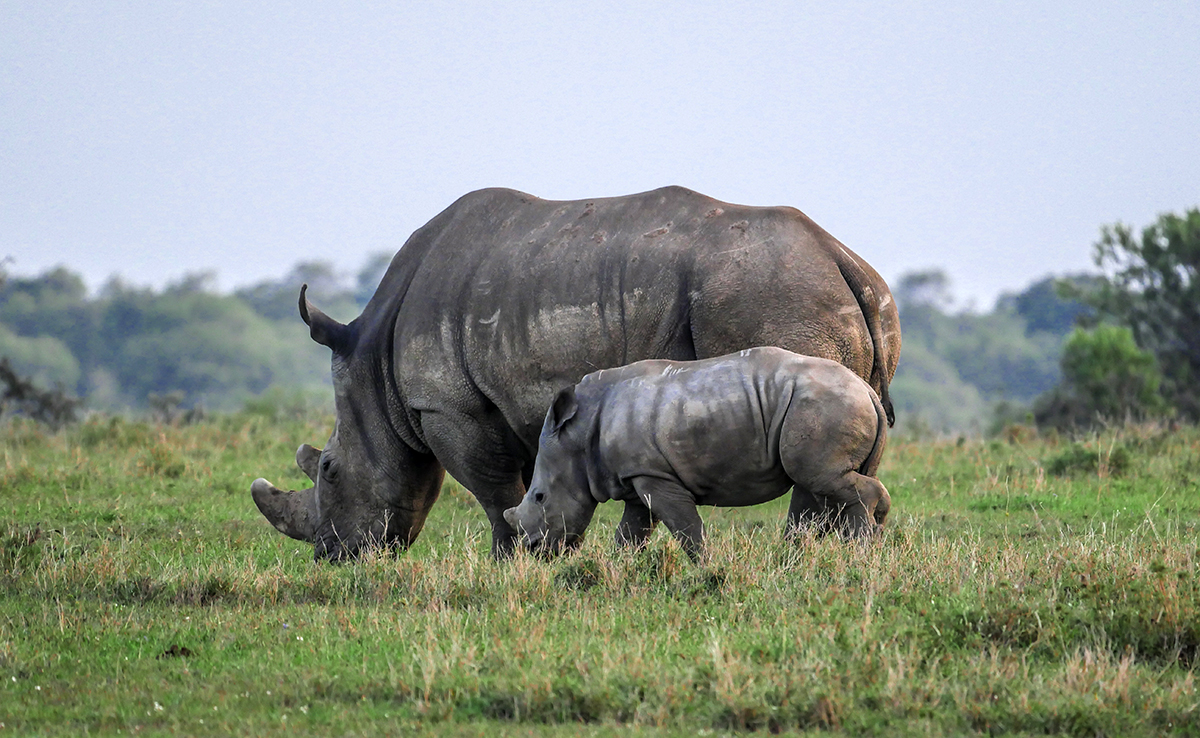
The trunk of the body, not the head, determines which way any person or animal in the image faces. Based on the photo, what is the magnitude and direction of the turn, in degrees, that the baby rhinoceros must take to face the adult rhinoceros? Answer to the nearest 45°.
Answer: approximately 45° to its right

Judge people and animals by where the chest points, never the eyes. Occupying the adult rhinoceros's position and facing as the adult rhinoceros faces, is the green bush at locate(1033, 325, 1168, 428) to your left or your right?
on your right

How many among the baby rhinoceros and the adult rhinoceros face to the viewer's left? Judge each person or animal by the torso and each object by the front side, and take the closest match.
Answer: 2

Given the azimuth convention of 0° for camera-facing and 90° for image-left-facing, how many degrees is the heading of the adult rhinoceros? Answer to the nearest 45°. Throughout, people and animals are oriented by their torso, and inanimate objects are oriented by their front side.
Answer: approximately 90°

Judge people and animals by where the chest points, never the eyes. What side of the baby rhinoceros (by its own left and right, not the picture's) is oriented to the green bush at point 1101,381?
right

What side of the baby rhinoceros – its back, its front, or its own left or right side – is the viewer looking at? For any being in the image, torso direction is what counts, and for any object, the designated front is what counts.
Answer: left

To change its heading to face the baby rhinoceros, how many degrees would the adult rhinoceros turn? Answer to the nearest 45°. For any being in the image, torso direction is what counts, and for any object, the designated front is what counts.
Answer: approximately 135° to its left

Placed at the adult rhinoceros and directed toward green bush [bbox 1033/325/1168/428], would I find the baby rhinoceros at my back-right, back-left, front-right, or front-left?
back-right

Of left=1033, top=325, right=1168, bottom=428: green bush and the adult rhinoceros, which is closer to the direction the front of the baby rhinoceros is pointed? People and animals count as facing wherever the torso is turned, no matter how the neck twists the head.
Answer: the adult rhinoceros
